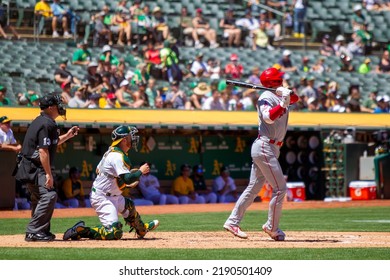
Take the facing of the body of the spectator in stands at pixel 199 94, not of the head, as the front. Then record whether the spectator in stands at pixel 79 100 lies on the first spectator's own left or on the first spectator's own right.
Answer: on the first spectator's own right

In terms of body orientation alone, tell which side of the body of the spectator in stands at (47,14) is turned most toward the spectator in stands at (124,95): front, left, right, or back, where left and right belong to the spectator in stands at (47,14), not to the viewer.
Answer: front

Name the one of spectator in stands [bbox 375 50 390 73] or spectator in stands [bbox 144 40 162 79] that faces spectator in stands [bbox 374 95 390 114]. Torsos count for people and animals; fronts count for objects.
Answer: spectator in stands [bbox 375 50 390 73]

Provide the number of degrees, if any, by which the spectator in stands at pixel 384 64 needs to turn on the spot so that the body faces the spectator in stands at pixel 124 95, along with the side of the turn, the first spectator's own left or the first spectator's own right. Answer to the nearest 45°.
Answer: approximately 45° to the first spectator's own right
